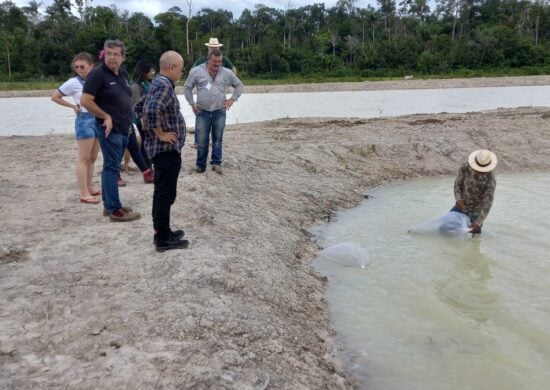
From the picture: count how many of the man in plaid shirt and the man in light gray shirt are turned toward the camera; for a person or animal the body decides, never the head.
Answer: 1

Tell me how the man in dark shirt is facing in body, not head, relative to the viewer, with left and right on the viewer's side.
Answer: facing the viewer and to the right of the viewer

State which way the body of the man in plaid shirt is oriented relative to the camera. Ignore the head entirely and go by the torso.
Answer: to the viewer's right

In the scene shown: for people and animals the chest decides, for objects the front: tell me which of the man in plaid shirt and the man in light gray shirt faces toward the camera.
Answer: the man in light gray shirt

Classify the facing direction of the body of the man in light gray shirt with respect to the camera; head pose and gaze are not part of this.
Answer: toward the camera

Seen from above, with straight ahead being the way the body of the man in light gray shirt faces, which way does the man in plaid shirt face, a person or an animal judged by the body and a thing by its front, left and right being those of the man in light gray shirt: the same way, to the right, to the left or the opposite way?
to the left

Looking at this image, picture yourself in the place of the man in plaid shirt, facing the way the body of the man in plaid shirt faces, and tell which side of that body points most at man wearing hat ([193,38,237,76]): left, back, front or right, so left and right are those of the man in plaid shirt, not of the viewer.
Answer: left
